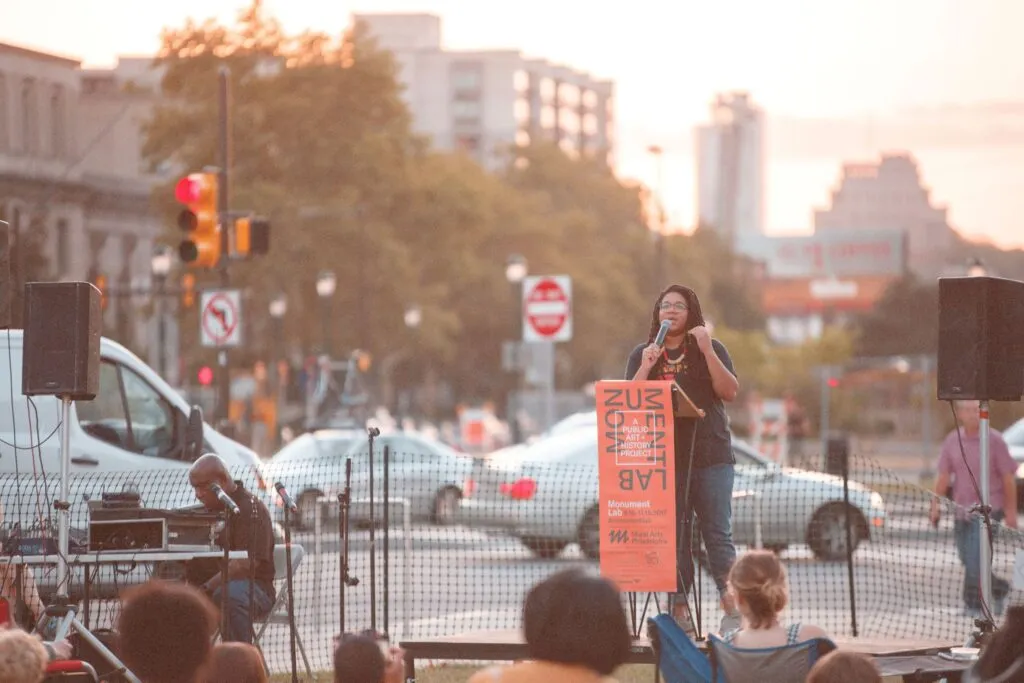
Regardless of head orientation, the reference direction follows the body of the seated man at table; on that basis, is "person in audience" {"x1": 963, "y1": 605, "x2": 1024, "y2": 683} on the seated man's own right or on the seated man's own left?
on the seated man's own left

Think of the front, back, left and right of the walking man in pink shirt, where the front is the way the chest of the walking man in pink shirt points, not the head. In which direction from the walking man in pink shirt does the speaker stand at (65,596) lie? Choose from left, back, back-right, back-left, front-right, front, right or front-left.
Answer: front-right

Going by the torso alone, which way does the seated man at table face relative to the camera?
to the viewer's left

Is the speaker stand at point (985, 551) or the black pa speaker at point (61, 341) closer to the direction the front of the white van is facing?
the speaker stand

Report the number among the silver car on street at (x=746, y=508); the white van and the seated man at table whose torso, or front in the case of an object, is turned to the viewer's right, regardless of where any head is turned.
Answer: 2

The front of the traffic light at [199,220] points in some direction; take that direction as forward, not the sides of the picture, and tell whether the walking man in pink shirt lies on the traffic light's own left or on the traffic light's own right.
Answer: on the traffic light's own left

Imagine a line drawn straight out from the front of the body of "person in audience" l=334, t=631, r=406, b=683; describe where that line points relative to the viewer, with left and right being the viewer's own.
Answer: facing away from the viewer

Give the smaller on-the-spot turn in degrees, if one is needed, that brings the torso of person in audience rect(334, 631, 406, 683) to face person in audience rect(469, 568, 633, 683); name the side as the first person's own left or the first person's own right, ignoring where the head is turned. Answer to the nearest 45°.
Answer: approximately 135° to the first person's own right

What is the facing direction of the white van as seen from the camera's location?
facing to the right of the viewer

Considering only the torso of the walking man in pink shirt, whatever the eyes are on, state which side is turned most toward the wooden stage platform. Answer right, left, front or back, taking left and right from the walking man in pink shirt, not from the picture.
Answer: front

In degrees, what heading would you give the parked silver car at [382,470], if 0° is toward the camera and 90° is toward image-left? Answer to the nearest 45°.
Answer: approximately 90°

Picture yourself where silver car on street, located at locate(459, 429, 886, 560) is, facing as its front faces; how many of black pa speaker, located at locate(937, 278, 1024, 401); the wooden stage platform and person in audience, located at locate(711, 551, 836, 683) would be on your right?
3

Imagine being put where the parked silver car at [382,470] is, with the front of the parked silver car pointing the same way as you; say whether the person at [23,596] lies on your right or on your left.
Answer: on your left

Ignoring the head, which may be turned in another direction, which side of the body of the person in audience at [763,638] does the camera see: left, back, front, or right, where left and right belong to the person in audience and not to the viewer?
back

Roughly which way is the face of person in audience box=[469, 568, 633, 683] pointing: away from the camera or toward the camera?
away from the camera

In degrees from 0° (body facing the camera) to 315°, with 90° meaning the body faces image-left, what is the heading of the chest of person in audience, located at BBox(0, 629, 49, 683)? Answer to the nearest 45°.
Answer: approximately 180°

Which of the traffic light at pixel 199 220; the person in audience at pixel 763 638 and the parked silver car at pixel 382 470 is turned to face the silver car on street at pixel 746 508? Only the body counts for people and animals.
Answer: the person in audience

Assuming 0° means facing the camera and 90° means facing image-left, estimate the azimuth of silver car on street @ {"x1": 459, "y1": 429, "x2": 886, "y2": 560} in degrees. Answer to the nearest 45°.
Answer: approximately 270°

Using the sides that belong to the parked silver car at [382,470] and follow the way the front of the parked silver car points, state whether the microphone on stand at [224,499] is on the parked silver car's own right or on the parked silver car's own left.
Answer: on the parked silver car's own left
